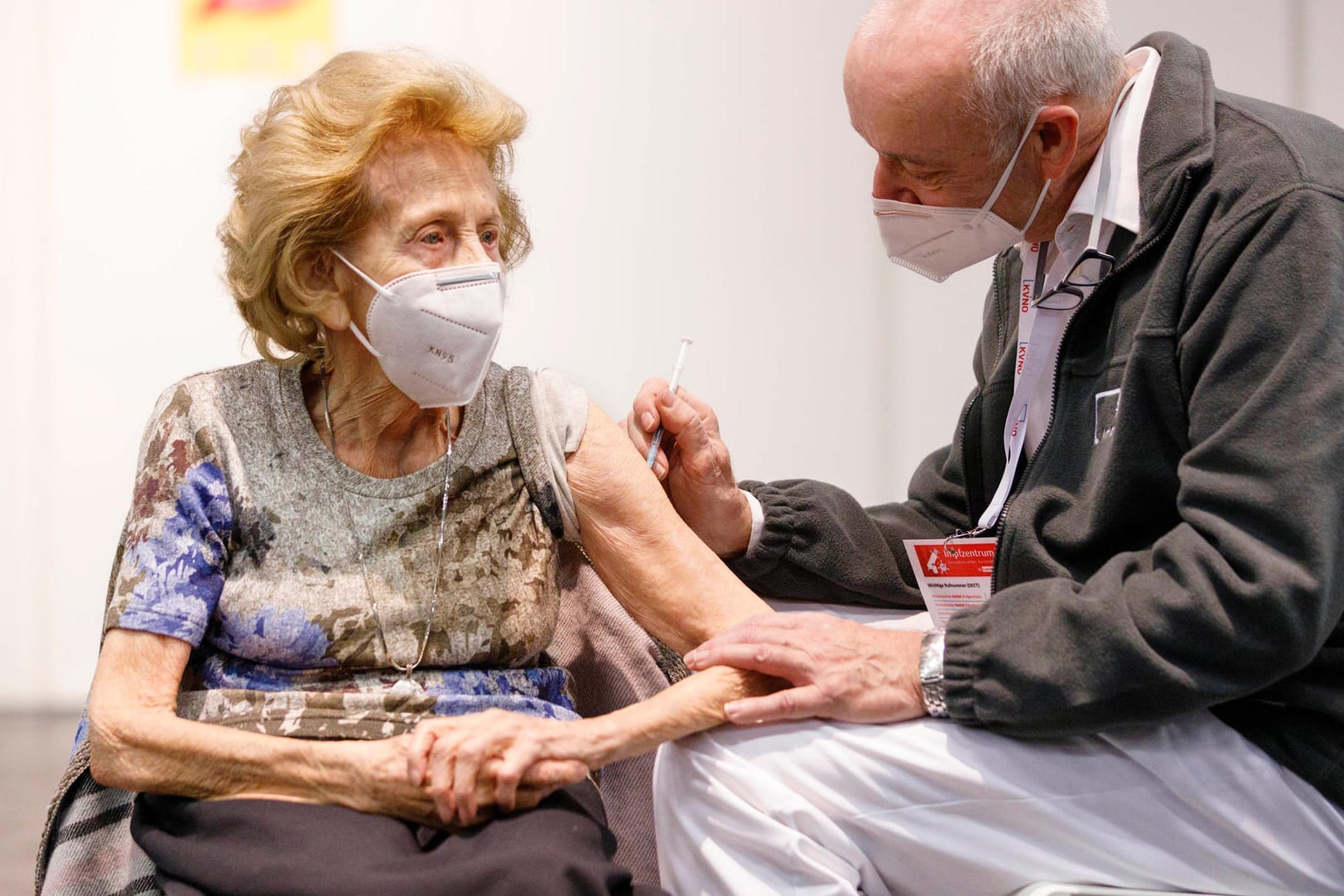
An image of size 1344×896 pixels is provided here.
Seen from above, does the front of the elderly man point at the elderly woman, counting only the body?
yes

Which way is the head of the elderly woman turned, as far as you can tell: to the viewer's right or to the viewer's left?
to the viewer's right

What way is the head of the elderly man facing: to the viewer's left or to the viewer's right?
to the viewer's left

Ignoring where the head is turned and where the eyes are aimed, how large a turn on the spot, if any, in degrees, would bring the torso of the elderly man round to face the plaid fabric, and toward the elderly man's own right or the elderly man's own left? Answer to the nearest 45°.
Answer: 0° — they already face it

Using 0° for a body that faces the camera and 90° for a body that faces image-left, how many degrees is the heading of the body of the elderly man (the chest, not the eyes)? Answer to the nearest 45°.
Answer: approximately 90°
